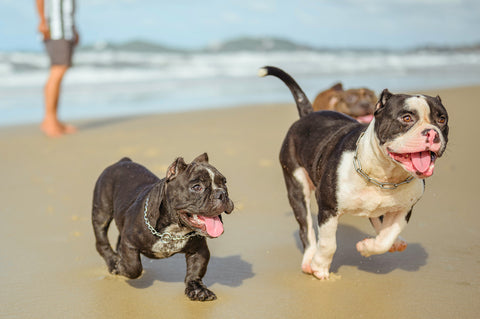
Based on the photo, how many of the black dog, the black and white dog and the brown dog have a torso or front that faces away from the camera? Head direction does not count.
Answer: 0

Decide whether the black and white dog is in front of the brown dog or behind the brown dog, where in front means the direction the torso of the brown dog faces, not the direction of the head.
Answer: in front

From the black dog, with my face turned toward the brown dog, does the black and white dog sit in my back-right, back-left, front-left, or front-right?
front-right

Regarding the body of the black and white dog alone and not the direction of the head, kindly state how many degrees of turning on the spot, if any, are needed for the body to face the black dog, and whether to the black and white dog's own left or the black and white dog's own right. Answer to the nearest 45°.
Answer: approximately 135° to the black and white dog's own right

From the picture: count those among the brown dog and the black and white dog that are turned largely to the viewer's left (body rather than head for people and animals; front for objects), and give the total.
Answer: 0

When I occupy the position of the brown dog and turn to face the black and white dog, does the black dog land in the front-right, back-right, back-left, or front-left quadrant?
front-right

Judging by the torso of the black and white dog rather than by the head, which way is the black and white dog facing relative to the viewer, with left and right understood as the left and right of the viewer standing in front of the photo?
facing the viewer and to the right of the viewer

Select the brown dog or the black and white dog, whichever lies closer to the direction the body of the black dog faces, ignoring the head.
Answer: the black and white dog

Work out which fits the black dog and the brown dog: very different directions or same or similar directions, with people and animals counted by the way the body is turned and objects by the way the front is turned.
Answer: same or similar directions

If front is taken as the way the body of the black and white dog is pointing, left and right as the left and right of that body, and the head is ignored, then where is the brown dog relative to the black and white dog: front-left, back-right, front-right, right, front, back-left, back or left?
back-left

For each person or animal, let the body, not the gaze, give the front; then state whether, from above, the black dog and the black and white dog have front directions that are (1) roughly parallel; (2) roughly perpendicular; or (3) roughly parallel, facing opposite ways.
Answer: roughly parallel

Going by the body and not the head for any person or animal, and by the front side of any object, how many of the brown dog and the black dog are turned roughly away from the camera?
0

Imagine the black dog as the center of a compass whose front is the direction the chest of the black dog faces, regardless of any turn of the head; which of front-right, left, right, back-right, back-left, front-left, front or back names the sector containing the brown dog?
left

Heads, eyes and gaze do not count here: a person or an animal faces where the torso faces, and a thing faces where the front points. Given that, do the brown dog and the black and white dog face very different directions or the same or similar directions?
same or similar directions
